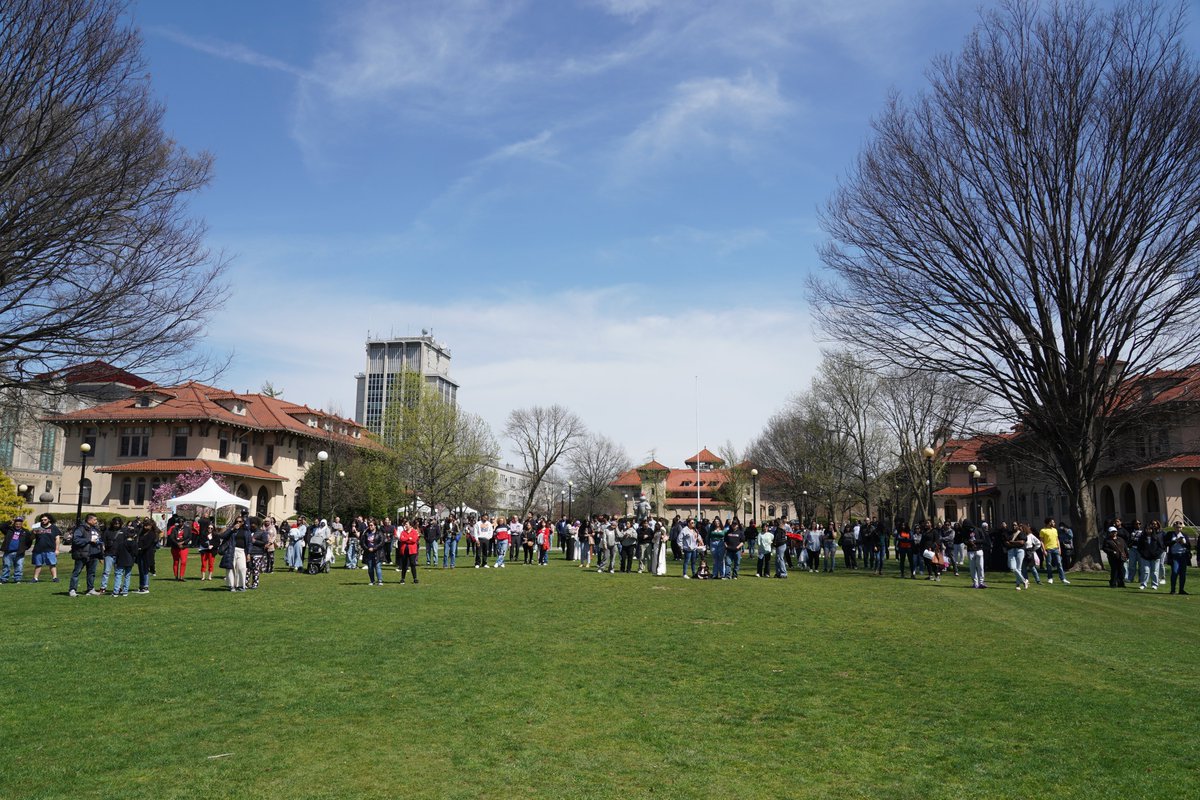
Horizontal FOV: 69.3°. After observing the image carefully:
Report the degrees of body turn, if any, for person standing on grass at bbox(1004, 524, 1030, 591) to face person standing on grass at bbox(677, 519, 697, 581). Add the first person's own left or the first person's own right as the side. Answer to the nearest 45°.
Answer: approximately 45° to the first person's own right

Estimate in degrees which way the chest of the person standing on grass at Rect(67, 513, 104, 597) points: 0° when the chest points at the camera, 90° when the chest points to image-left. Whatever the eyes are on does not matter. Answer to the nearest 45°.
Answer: approximately 315°

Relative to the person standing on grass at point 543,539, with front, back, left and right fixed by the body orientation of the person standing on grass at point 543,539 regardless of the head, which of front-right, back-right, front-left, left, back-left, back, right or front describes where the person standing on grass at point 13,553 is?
front-right

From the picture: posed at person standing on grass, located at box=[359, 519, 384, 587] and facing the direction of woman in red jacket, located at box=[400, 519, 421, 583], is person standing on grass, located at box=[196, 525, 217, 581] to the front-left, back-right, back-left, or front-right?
back-left

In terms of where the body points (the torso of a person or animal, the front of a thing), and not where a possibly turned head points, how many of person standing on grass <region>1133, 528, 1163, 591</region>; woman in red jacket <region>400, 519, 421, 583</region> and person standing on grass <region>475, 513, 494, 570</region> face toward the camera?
3
